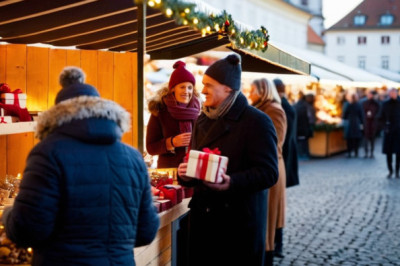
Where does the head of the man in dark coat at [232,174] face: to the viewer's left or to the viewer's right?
to the viewer's left

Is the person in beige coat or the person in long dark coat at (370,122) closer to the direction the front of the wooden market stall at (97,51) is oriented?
the person in beige coat

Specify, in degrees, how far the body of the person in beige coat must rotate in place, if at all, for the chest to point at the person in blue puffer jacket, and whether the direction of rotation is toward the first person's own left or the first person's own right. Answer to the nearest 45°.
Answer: approximately 90° to the first person's own left

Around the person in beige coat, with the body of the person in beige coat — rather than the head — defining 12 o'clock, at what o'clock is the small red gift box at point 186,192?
The small red gift box is roughly at 10 o'clock from the person in beige coat.

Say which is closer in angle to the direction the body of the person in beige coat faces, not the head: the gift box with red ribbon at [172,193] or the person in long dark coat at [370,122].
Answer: the gift box with red ribbon

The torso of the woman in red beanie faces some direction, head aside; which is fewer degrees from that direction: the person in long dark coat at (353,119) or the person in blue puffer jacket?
the person in blue puffer jacket

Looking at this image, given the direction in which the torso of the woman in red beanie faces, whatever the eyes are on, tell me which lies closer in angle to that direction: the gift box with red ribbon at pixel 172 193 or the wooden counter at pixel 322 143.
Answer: the gift box with red ribbon

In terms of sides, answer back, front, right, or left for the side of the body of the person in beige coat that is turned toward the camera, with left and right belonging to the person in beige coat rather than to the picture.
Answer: left
